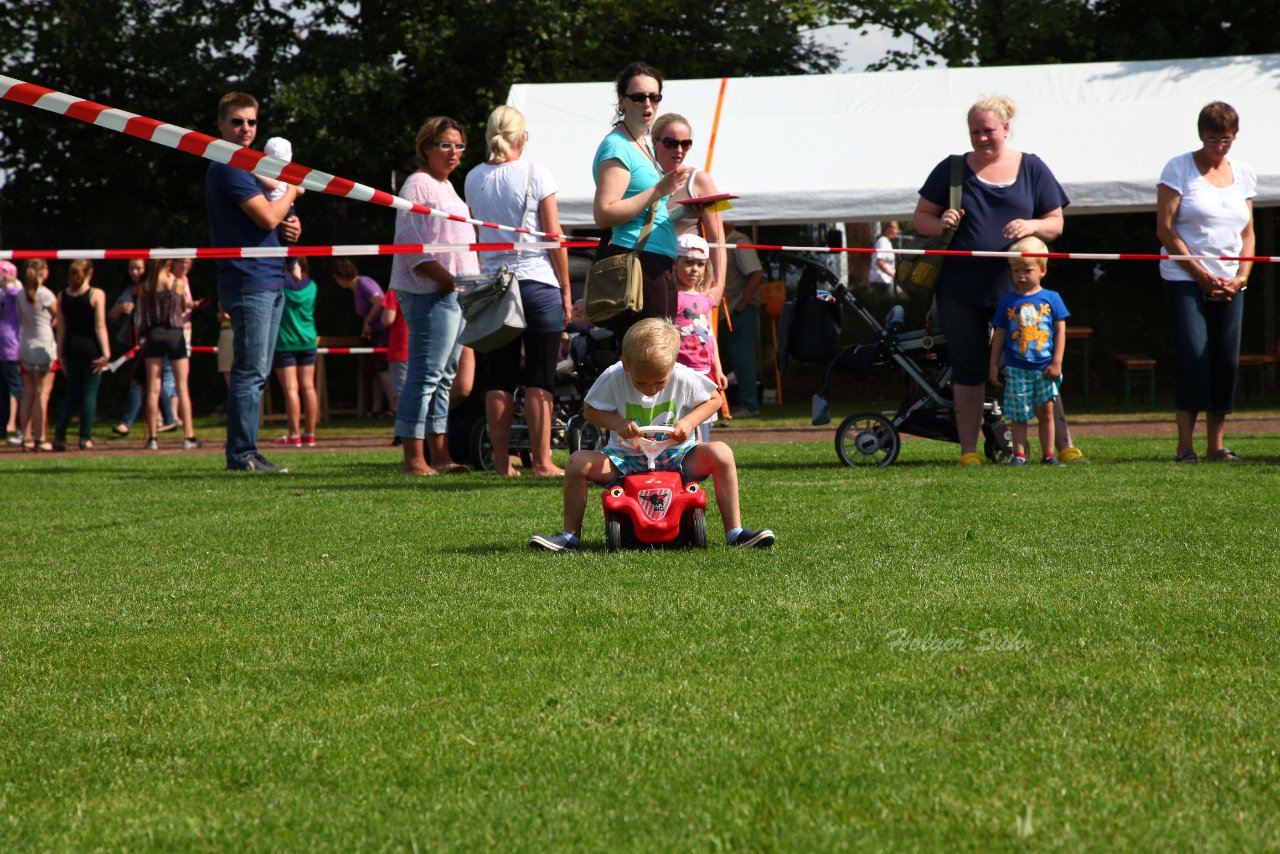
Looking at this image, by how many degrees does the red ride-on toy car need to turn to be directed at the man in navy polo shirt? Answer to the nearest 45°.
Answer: approximately 135° to its right

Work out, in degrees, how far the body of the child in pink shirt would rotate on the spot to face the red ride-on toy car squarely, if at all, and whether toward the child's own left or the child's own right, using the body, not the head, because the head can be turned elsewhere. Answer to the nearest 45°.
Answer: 0° — they already face it

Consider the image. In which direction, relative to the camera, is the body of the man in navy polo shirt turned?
to the viewer's right

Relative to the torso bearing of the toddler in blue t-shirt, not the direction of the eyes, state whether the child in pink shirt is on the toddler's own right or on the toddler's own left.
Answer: on the toddler's own right

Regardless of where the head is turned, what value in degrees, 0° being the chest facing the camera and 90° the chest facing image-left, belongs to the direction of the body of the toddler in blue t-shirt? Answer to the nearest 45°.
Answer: approximately 0°
